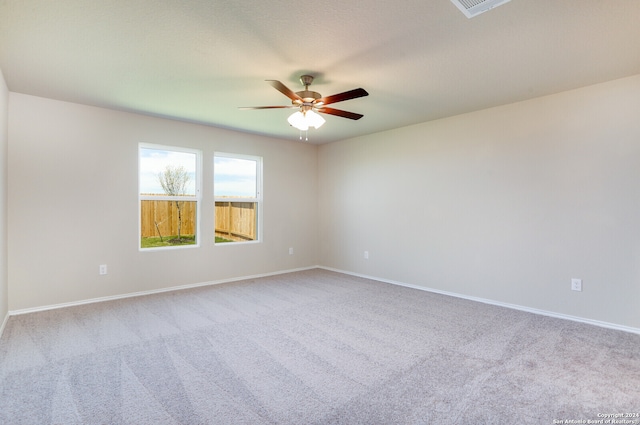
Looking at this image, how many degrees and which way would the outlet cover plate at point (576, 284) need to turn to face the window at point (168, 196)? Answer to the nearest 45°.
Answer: approximately 45° to its right

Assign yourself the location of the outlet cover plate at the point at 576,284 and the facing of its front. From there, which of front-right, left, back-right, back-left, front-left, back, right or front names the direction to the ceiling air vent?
front

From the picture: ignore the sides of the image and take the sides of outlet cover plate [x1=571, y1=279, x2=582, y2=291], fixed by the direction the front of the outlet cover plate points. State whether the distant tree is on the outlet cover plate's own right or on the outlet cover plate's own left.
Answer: on the outlet cover plate's own right

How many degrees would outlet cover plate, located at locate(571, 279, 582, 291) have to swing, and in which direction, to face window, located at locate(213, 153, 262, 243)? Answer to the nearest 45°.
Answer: approximately 90° to its right

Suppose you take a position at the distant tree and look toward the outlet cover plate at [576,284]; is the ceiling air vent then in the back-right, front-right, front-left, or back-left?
front-right

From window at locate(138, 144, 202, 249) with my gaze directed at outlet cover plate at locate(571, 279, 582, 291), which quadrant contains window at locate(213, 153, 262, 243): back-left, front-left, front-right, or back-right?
front-left

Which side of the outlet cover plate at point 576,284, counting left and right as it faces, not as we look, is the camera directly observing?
front
